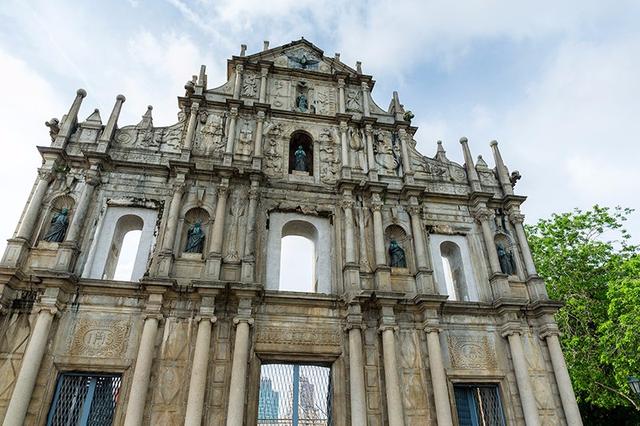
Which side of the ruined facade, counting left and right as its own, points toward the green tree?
left

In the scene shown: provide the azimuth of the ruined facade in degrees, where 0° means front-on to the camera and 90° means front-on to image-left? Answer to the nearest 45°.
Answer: approximately 0°
